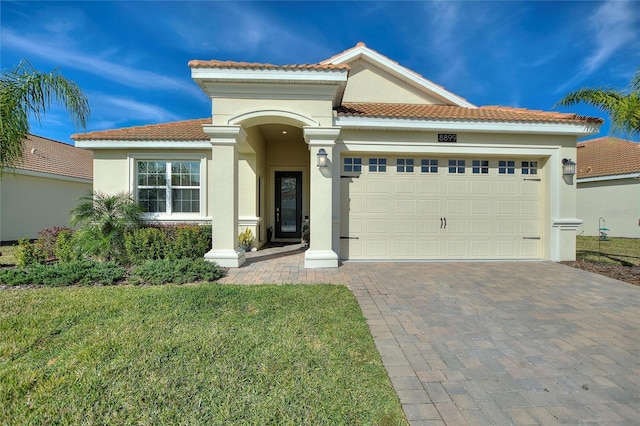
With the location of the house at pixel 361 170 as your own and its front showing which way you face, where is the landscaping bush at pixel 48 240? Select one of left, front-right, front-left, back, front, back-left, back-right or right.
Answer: right

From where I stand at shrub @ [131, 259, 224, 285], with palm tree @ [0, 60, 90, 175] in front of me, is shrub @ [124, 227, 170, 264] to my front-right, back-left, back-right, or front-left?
front-right

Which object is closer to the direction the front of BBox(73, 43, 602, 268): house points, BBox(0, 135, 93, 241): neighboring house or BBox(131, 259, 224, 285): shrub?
the shrub

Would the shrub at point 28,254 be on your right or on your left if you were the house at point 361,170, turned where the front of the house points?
on your right

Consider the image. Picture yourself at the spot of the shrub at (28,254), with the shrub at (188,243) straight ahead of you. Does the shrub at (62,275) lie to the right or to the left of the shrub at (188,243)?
right

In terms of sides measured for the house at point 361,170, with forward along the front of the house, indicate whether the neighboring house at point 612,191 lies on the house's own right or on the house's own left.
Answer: on the house's own left

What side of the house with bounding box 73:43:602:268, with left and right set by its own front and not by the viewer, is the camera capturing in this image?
front

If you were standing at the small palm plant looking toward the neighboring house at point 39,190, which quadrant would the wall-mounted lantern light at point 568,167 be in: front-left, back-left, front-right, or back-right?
back-right

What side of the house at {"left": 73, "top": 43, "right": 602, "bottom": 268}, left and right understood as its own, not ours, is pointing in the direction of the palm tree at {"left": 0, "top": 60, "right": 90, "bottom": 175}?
right

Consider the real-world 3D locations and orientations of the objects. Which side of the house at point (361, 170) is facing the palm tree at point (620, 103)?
left

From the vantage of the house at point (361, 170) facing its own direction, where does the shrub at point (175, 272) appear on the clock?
The shrub is roughly at 2 o'clock from the house.
